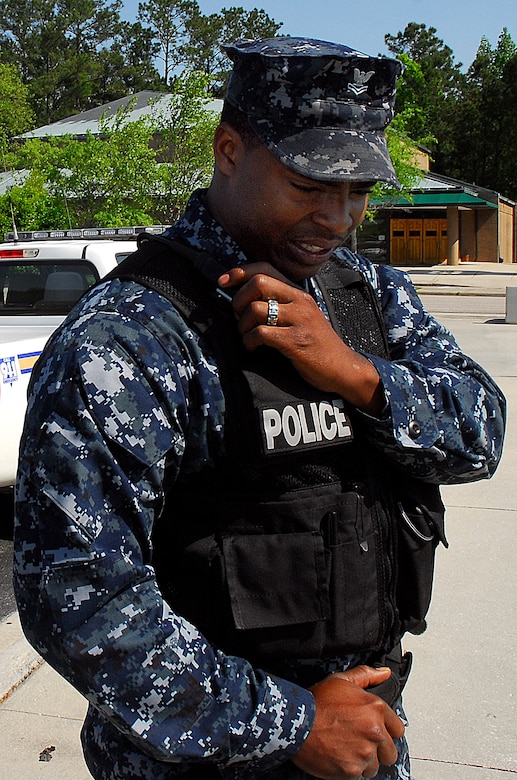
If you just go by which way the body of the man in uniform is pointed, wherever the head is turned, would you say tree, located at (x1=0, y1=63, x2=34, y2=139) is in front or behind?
behind

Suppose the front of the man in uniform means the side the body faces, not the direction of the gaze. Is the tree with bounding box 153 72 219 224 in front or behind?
behind

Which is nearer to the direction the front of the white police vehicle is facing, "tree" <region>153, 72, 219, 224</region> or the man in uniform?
the tree

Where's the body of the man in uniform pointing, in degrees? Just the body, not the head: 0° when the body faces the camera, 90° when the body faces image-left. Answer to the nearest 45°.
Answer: approximately 315°

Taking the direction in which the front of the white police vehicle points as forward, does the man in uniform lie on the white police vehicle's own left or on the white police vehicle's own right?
on the white police vehicle's own right

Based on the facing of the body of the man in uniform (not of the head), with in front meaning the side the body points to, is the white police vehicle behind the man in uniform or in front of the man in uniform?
behind

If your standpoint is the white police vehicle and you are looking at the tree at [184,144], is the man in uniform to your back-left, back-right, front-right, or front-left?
back-right

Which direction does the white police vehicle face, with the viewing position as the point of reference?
facing away from the viewer and to the right of the viewer

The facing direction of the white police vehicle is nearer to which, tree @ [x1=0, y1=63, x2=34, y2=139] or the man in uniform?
the tree
